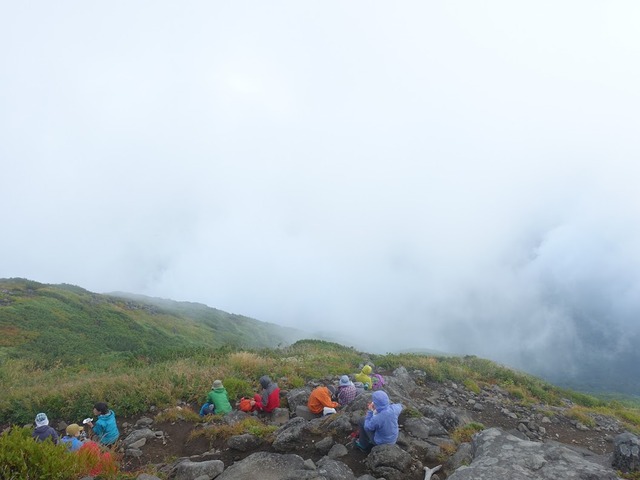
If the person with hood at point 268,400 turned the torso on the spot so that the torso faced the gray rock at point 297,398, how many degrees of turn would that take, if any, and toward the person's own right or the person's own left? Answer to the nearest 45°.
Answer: approximately 135° to the person's own right

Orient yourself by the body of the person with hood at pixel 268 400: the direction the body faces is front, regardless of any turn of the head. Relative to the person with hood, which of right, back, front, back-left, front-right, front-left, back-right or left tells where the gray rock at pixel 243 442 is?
left
